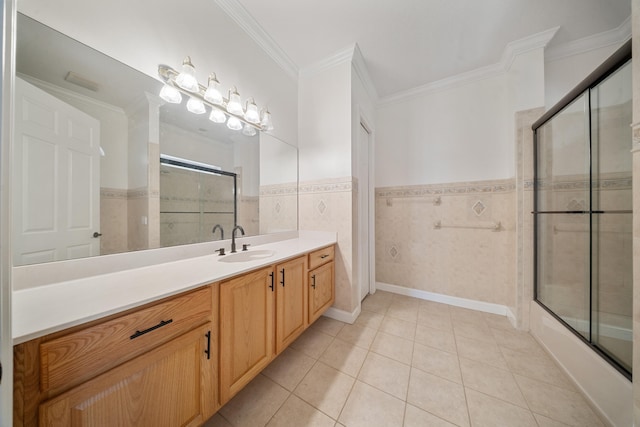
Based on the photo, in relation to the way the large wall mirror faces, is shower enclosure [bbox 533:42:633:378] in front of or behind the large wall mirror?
in front

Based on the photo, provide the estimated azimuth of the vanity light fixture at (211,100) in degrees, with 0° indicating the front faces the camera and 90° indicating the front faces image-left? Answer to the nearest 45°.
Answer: approximately 315°

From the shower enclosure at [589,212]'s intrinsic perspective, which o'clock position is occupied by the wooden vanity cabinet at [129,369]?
The wooden vanity cabinet is roughly at 11 o'clock from the shower enclosure.

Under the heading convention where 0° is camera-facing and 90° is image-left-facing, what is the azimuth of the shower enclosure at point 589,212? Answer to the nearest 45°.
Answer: approximately 45°

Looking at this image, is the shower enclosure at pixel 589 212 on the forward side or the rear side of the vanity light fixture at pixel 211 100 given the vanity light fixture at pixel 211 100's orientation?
on the forward side

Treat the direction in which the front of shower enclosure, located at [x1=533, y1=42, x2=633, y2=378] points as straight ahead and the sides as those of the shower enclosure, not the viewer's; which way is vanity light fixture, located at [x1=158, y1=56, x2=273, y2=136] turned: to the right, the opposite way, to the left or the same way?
the opposite way

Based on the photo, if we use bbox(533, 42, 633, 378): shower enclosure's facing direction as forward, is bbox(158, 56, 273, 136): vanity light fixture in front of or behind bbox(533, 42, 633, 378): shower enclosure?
in front
